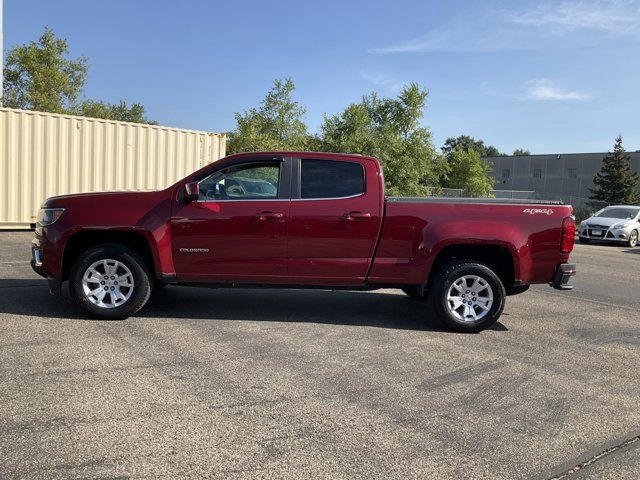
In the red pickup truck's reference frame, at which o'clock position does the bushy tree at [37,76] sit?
The bushy tree is roughly at 2 o'clock from the red pickup truck.

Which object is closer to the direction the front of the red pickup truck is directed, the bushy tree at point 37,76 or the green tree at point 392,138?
the bushy tree

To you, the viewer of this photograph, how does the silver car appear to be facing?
facing the viewer and to the left of the viewer

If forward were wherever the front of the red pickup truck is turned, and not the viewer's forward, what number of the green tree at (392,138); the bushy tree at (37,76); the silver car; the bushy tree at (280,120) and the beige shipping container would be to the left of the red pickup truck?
0

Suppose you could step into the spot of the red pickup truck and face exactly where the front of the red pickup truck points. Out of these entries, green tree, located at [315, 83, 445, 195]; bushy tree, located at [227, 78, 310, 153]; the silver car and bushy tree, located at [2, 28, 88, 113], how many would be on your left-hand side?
0

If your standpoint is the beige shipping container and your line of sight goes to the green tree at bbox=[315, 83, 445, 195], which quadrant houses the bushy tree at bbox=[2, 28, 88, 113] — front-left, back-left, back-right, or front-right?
front-left

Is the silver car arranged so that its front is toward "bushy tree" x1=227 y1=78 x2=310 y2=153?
no

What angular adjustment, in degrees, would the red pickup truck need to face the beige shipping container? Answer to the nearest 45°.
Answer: approximately 45° to its right

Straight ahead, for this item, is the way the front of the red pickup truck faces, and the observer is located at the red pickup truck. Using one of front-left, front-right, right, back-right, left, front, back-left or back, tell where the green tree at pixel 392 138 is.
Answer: right

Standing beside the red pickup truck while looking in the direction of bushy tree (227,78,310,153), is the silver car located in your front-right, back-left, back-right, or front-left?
front-right

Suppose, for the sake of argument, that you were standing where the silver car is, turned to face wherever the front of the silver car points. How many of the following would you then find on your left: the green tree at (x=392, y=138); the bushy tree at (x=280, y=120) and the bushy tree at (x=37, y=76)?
0

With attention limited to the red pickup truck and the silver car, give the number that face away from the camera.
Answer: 0

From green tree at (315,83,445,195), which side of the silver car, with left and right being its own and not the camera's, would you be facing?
right

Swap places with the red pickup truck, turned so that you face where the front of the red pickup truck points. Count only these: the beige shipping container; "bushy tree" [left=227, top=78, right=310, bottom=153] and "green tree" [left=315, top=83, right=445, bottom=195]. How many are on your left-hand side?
0

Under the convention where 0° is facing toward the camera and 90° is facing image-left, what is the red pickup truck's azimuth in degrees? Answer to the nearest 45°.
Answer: approximately 90°

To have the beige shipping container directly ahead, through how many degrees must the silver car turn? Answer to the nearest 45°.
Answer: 0° — it already faces it

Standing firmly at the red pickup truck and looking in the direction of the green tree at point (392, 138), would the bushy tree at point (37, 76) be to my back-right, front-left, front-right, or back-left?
front-left

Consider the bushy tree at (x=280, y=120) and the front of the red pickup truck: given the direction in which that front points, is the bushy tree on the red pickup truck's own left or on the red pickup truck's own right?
on the red pickup truck's own right
